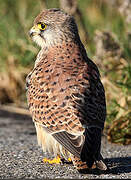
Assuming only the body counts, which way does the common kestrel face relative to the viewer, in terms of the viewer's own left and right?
facing away from the viewer and to the left of the viewer
